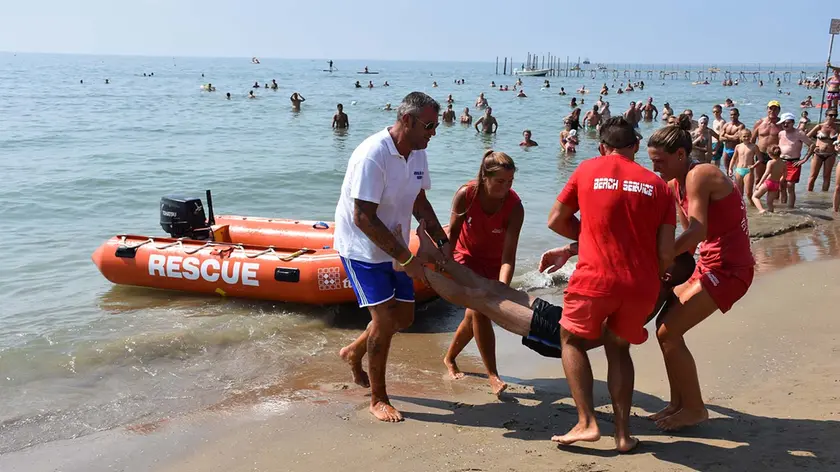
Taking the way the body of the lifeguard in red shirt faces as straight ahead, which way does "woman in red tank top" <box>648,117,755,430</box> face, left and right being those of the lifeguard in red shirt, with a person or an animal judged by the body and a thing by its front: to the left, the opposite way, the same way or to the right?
to the left

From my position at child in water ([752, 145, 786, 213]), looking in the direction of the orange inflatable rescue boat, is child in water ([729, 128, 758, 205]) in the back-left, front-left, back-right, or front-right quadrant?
back-right

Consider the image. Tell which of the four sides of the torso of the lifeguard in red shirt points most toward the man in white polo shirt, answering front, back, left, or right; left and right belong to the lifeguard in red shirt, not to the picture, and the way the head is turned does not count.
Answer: left

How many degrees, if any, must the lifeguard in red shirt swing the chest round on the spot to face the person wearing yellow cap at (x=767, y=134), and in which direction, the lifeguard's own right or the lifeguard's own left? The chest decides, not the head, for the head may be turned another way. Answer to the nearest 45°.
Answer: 0° — they already face them

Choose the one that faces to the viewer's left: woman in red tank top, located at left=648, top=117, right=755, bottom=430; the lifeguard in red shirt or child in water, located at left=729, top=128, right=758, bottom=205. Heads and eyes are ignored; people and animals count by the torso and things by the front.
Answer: the woman in red tank top

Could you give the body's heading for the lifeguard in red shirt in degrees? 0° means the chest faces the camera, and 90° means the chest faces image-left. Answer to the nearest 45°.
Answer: approximately 180°

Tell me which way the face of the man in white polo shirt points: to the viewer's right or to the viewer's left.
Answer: to the viewer's right

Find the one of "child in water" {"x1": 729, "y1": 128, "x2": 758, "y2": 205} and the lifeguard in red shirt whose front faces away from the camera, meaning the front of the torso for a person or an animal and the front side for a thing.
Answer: the lifeguard in red shirt

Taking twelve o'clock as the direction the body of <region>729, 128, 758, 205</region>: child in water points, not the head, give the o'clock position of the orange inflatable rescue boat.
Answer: The orange inflatable rescue boat is roughly at 1 o'clock from the child in water.

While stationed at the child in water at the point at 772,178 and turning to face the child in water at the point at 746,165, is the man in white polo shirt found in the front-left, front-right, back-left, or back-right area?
back-left

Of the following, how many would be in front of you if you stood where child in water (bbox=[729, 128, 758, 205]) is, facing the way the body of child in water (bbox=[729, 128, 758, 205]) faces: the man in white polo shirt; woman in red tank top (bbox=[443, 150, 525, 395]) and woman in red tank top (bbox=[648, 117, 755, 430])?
3

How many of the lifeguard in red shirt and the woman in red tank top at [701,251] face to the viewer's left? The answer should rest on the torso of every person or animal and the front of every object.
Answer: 1

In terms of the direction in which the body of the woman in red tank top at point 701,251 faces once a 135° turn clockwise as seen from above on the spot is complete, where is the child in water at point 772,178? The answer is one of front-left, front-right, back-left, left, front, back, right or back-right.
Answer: front-left

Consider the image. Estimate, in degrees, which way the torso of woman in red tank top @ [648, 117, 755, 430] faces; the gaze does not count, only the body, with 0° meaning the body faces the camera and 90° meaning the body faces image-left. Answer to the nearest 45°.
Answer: approximately 90°
